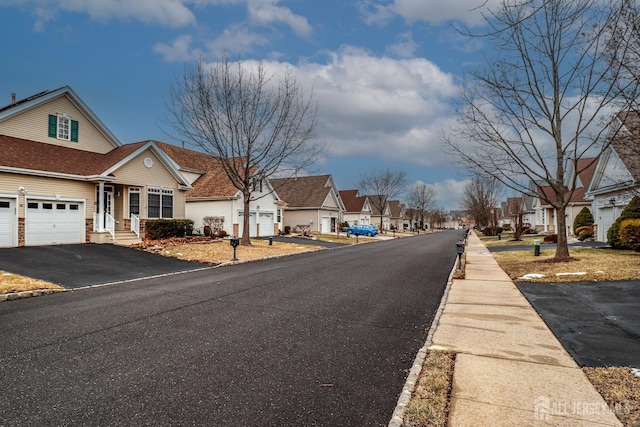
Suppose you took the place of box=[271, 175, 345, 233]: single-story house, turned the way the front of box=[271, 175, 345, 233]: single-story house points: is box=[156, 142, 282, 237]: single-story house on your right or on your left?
on your right

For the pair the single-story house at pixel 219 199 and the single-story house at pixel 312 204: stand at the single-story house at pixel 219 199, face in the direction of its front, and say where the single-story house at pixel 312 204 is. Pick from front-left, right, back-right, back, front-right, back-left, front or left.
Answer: left

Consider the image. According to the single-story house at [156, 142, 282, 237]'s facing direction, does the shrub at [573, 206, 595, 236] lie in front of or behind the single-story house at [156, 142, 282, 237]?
in front

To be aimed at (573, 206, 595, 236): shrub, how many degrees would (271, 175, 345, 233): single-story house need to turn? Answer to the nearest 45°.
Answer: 0° — it already faces it

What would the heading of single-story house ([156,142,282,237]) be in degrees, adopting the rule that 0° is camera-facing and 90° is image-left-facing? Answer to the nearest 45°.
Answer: approximately 315°

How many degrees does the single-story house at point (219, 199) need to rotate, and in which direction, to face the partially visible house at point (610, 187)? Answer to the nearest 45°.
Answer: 0° — it already faces it

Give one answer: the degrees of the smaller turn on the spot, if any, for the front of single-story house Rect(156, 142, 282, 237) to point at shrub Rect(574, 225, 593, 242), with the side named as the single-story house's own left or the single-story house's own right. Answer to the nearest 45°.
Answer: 0° — it already faces it

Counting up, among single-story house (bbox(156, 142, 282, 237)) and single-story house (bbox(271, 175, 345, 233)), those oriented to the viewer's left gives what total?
0

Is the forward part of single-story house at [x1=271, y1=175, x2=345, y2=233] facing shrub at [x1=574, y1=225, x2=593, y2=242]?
yes
